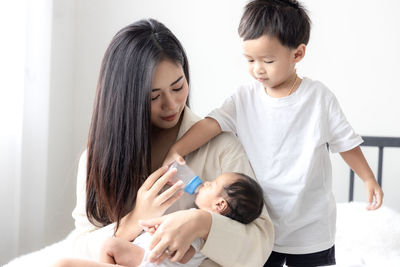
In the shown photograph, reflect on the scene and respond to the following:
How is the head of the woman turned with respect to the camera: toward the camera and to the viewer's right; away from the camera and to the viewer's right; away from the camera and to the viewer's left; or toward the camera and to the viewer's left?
toward the camera and to the viewer's right

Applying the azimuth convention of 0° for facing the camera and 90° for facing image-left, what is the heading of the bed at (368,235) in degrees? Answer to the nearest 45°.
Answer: approximately 0°

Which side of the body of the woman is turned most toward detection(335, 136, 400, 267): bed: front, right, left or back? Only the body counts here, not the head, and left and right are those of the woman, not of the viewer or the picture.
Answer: left
